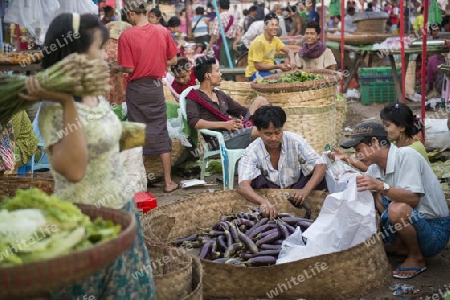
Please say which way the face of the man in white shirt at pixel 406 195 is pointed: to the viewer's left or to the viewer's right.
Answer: to the viewer's left

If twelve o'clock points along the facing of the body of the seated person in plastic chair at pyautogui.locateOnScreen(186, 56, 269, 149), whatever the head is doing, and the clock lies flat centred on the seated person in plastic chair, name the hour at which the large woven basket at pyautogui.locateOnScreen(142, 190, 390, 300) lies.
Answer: The large woven basket is roughly at 1 o'clock from the seated person in plastic chair.

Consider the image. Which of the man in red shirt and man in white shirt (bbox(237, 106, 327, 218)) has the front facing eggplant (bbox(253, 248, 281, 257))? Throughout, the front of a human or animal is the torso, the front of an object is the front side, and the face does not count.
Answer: the man in white shirt

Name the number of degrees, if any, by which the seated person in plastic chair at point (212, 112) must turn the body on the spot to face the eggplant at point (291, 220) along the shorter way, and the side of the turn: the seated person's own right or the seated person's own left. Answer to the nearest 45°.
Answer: approximately 45° to the seated person's own right

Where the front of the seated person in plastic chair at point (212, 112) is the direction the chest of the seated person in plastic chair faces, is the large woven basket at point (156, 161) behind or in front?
behind

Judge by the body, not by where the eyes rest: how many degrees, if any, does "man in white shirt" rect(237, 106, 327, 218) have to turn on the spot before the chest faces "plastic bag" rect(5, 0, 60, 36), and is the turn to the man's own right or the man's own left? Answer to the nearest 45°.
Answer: approximately 135° to the man's own right

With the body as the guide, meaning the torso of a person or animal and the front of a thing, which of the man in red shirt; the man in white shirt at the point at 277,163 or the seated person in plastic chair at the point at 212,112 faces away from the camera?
the man in red shirt

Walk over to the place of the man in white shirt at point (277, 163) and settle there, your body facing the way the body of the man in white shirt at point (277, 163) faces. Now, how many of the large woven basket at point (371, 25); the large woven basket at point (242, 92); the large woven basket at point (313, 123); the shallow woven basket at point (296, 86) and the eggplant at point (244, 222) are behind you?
4

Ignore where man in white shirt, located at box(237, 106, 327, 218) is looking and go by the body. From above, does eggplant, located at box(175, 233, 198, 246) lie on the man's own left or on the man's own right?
on the man's own right

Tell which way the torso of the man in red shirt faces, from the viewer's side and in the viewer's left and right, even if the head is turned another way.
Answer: facing away from the viewer

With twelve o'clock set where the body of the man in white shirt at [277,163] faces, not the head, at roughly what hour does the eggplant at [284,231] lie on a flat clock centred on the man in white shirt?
The eggplant is roughly at 12 o'clock from the man in white shirt.

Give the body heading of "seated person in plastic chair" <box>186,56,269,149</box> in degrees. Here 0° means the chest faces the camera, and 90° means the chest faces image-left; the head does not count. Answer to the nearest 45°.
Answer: approximately 315°

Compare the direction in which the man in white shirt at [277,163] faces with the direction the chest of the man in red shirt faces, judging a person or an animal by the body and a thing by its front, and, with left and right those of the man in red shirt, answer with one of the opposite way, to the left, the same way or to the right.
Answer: the opposite way
